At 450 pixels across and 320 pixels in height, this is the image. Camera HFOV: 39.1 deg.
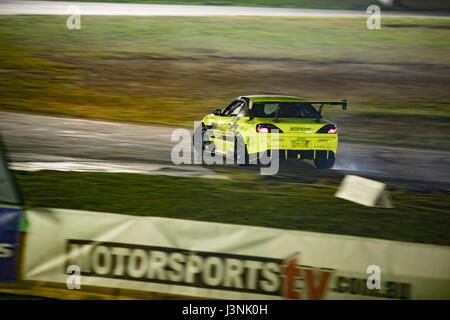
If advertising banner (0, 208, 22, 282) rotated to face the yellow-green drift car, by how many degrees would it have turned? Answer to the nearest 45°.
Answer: approximately 135° to its left

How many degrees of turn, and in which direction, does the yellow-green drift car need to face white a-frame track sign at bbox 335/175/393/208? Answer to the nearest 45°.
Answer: approximately 135° to its left

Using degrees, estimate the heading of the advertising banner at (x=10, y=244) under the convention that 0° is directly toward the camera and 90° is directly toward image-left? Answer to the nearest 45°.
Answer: approximately 0°

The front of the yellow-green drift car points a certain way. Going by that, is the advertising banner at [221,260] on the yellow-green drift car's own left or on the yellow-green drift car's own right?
on the yellow-green drift car's own left

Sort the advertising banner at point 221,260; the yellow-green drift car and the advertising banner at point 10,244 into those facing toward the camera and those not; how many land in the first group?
2

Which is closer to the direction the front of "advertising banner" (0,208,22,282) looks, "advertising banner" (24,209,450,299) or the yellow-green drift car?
the advertising banner

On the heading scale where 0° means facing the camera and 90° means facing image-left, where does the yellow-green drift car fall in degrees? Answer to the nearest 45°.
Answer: approximately 135°

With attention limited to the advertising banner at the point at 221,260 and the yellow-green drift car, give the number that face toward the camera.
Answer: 1

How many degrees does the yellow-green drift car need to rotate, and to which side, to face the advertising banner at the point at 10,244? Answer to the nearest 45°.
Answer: approximately 90° to its left

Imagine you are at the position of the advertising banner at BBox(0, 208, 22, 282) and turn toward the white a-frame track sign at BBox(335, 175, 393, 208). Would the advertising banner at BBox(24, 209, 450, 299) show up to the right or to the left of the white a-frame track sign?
right

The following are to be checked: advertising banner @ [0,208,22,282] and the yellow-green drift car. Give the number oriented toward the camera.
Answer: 1

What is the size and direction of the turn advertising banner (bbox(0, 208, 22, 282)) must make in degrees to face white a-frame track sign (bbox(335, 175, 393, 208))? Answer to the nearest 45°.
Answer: approximately 90° to its left
